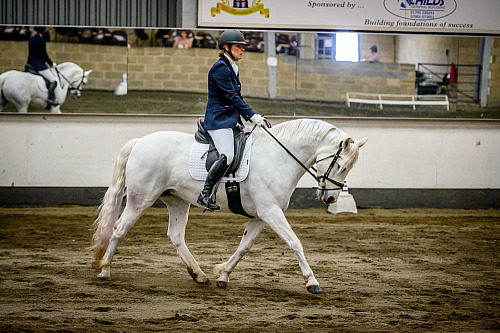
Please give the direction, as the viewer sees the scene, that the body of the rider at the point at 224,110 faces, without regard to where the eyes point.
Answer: to the viewer's right

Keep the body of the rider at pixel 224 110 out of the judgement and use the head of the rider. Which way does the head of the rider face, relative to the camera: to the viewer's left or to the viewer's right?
to the viewer's right

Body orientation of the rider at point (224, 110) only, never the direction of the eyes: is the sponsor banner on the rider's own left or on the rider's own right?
on the rider's own left

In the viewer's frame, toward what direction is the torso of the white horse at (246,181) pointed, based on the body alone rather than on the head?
to the viewer's right

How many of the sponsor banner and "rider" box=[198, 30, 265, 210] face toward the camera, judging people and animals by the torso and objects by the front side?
1
